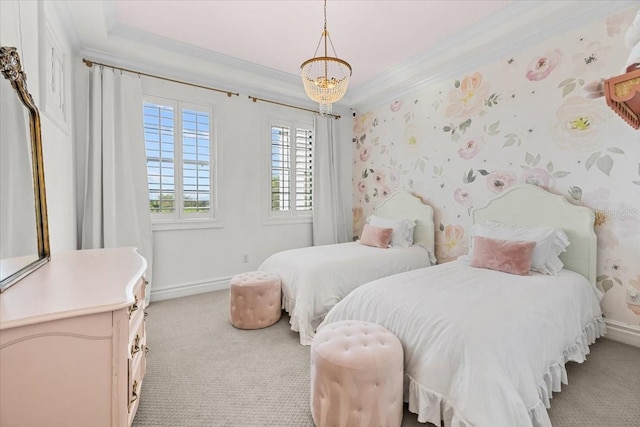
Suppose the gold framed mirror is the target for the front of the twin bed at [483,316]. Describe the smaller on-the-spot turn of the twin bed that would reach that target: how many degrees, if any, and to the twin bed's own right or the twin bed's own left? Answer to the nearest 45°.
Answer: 0° — it already faces it

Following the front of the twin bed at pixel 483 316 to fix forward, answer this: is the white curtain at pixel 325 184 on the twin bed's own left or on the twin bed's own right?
on the twin bed's own right

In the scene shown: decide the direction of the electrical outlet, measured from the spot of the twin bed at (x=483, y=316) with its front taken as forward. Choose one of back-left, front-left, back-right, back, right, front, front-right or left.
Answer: back

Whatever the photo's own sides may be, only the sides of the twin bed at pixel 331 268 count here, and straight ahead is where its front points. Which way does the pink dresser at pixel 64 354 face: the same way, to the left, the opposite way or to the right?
the opposite way

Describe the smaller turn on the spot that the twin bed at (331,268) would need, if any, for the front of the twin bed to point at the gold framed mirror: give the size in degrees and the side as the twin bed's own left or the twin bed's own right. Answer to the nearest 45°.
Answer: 0° — it already faces it

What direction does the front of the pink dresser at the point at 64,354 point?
to the viewer's right

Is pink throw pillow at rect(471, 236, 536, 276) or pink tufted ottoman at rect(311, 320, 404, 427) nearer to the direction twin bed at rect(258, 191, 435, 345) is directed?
the pink tufted ottoman

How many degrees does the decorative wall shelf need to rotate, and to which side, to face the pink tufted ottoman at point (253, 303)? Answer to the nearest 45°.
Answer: approximately 45° to its right

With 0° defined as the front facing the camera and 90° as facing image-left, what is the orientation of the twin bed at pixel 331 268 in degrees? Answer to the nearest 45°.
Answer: approximately 45°
